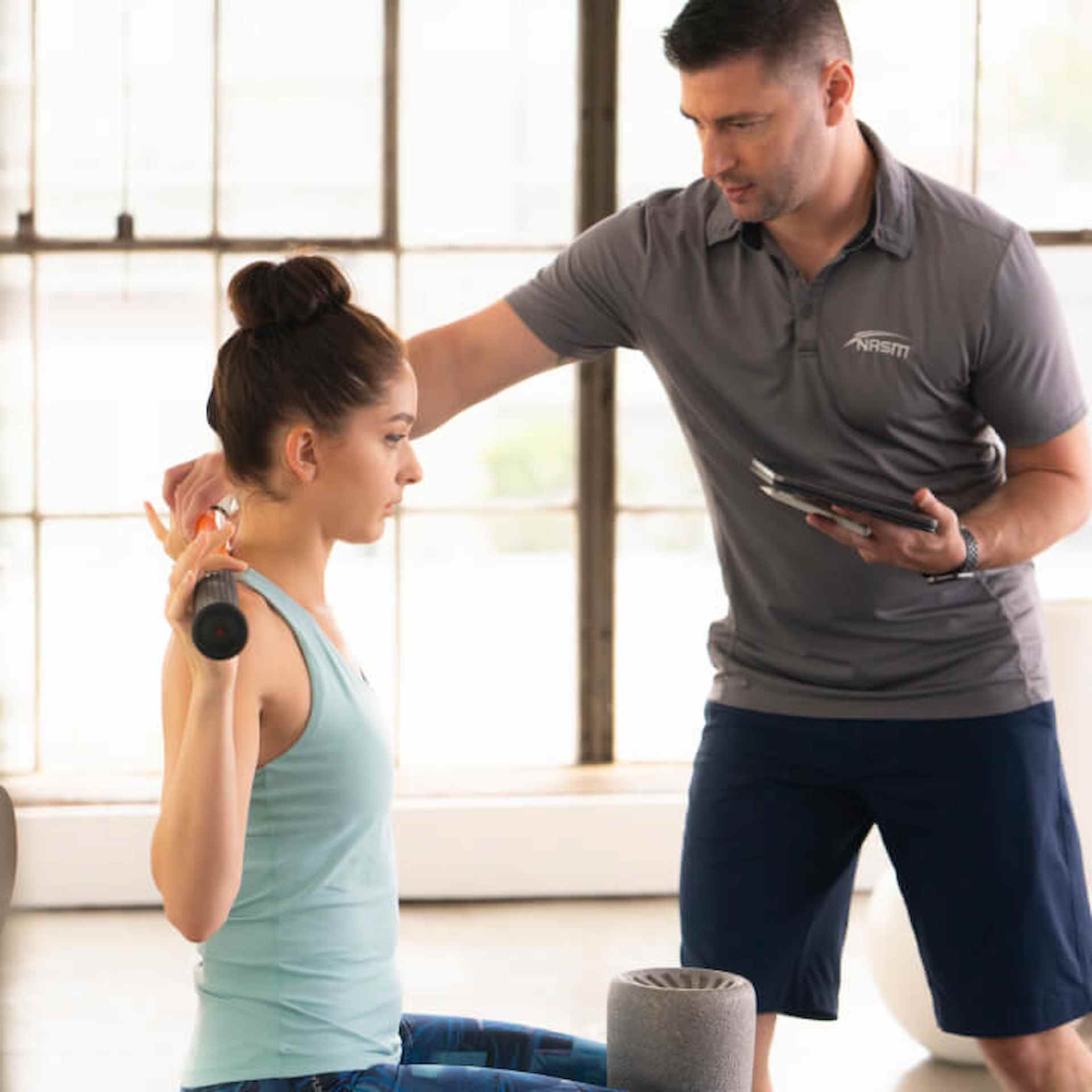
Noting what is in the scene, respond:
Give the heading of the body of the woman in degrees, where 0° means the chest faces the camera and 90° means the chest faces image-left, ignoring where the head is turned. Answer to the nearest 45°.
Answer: approximately 270°

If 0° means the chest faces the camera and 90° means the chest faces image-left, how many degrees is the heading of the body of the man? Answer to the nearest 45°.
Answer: approximately 45°

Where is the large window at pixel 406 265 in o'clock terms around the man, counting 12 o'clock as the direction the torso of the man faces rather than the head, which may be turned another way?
The large window is roughly at 4 o'clock from the man.

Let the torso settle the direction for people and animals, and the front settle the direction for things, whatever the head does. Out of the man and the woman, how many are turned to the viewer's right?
1

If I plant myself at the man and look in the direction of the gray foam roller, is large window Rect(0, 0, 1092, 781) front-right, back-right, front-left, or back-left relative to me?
back-right

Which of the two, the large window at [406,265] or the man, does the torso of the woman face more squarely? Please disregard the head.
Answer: the man

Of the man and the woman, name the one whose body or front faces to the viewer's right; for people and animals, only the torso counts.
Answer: the woman
